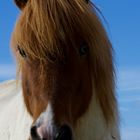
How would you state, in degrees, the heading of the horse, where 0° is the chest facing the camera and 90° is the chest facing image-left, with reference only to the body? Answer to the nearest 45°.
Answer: approximately 0°
